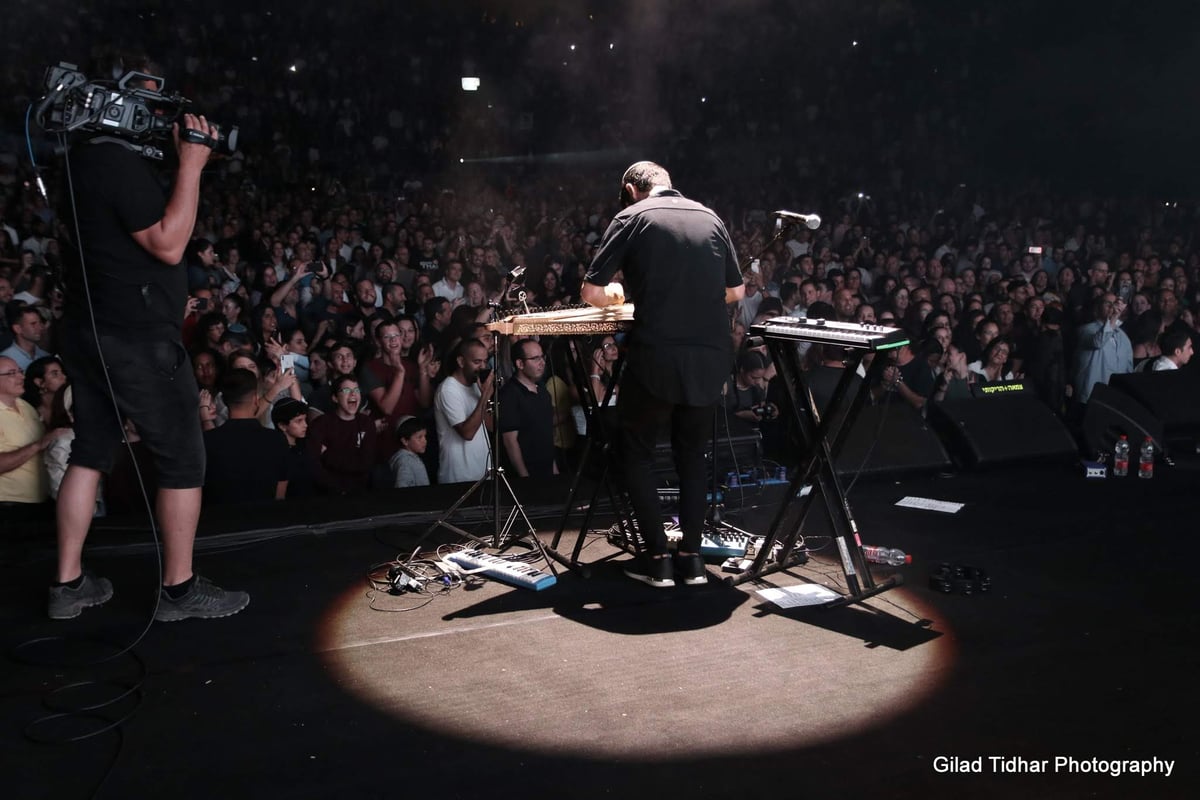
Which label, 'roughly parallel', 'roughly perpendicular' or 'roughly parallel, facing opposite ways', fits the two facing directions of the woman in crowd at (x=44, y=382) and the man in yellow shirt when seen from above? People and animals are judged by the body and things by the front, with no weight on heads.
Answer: roughly parallel

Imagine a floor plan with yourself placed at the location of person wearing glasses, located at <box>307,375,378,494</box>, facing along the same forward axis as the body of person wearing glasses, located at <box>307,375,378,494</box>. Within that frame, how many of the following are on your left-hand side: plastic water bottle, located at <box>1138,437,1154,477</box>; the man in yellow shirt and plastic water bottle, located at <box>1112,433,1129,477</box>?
2

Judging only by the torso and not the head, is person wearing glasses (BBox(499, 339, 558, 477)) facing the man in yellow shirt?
no

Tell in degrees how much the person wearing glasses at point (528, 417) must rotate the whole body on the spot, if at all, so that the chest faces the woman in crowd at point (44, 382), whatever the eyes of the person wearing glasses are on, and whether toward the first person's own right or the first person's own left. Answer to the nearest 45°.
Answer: approximately 135° to the first person's own right

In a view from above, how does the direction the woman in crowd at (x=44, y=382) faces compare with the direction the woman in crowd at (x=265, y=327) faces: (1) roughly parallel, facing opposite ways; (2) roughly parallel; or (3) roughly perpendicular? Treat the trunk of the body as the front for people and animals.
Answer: roughly parallel

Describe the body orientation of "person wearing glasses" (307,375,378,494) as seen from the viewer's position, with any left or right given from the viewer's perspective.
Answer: facing the viewer

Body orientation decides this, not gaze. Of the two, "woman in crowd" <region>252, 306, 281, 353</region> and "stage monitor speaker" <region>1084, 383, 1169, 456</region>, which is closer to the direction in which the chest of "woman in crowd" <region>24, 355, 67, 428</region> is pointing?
the stage monitor speaker

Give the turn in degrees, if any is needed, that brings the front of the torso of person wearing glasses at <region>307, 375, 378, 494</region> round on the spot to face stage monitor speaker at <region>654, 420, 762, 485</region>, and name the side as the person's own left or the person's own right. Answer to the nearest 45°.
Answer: approximately 90° to the person's own left

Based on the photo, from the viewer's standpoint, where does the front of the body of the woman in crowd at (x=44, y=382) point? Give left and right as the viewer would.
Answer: facing the viewer and to the right of the viewer

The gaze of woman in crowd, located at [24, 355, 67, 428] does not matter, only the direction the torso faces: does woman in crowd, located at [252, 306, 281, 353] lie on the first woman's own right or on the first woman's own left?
on the first woman's own left

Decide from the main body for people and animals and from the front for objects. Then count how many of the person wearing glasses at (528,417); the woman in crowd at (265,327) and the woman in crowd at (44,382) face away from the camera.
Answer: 0

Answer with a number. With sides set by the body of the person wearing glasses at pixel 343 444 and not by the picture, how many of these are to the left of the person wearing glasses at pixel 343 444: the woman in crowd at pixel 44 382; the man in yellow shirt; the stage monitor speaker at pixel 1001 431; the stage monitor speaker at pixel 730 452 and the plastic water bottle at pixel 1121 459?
3

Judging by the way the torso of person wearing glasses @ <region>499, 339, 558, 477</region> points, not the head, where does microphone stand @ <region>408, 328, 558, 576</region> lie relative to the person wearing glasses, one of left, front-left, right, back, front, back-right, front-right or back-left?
front-right

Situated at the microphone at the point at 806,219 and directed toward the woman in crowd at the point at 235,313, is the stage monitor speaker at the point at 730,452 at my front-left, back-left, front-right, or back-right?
front-right
